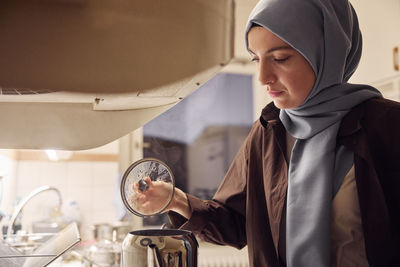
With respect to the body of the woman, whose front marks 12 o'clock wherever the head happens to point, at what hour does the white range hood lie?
The white range hood is roughly at 11 o'clock from the woman.

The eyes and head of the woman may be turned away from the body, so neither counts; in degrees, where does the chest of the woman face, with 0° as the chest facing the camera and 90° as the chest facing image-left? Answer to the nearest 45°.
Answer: approximately 45°

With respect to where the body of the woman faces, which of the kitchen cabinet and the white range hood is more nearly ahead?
the white range hood
